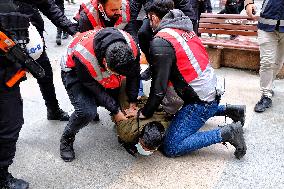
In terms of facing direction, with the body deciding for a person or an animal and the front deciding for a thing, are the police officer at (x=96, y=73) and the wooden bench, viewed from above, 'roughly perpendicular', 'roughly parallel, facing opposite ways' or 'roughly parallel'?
roughly perpendicular

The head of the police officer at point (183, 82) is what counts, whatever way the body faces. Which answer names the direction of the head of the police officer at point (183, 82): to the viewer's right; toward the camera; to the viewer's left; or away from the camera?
to the viewer's left

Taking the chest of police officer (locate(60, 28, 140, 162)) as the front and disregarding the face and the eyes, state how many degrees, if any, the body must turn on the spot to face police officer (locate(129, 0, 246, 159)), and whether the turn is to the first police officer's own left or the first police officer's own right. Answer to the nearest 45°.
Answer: approximately 45° to the first police officer's own left

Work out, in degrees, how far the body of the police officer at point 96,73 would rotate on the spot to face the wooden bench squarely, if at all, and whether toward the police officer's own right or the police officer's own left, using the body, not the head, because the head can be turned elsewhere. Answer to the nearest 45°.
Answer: approximately 90° to the police officer's own left

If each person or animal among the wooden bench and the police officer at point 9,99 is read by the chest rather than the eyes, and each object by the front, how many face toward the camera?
1

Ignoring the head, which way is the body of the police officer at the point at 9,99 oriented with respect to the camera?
to the viewer's right

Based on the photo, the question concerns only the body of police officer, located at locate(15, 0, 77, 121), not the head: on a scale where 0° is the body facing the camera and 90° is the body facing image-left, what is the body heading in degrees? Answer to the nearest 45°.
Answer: approximately 270°

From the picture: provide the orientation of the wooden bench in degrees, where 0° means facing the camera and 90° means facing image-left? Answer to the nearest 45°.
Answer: approximately 0°

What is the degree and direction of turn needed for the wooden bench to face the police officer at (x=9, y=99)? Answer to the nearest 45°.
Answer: approximately 45° to its right
